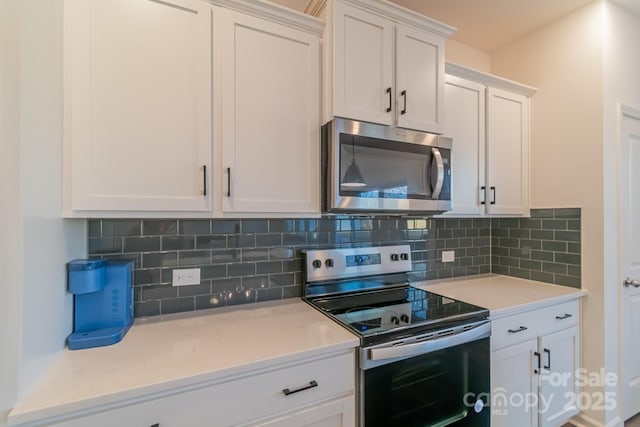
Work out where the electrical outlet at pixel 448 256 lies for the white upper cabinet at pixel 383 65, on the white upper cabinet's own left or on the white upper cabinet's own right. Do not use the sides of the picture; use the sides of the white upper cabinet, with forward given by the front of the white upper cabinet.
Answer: on the white upper cabinet's own left

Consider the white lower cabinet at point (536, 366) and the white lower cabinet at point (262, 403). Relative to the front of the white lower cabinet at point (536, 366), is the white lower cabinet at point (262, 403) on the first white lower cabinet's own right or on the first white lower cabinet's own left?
on the first white lower cabinet's own right

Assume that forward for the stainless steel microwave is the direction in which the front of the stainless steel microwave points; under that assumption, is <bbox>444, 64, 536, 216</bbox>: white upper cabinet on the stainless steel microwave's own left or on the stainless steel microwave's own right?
on the stainless steel microwave's own left

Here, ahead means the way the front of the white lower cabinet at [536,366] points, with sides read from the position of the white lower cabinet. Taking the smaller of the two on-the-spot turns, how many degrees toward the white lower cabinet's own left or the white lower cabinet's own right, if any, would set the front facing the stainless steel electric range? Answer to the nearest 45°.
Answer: approximately 90° to the white lower cabinet's own right

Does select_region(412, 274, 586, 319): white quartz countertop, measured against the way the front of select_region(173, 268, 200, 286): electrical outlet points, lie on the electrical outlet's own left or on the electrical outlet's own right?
on the electrical outlet's own left

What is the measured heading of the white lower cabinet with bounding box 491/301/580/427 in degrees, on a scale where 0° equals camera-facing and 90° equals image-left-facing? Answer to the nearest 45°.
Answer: approximately 315°

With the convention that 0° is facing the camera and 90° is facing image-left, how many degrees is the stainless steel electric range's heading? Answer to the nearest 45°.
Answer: approximately 315°
